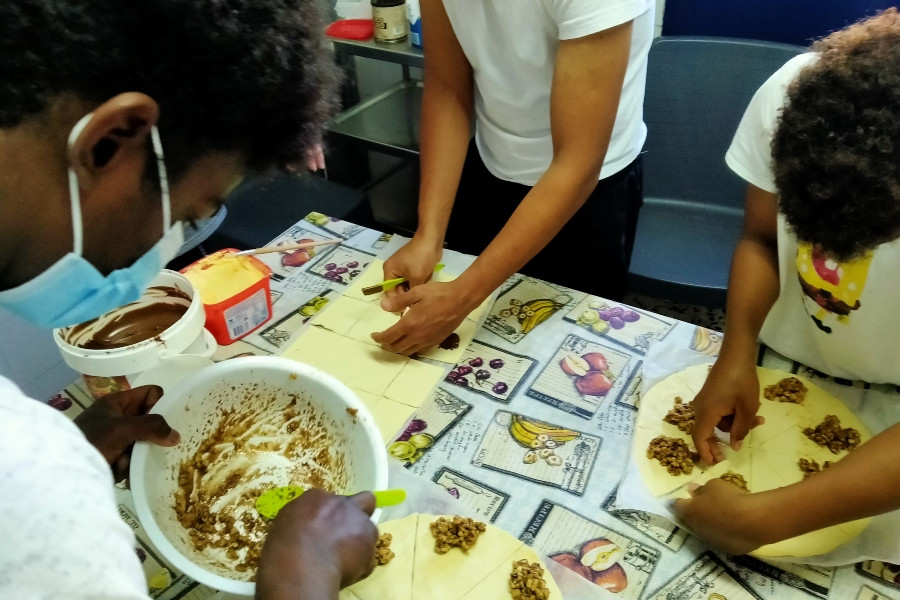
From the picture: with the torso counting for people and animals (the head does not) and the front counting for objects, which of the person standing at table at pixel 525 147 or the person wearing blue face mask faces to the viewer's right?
the person wearing blue face mask

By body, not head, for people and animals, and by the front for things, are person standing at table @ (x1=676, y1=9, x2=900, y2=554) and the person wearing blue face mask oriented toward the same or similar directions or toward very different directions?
very different directions

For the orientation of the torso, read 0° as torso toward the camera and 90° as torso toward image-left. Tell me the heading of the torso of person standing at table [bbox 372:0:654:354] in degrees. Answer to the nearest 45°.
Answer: approximately 45°

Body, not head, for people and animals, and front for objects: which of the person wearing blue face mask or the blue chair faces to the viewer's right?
the person wearing blue face mask

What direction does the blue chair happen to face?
toward the camera

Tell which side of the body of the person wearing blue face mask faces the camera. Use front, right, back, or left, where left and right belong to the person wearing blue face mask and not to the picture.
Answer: right

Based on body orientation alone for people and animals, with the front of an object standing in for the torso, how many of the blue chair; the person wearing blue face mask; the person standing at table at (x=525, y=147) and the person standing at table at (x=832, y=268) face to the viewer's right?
1

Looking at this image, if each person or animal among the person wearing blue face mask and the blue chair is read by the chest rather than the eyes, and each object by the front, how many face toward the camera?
1

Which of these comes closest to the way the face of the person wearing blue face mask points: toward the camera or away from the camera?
away from the camera

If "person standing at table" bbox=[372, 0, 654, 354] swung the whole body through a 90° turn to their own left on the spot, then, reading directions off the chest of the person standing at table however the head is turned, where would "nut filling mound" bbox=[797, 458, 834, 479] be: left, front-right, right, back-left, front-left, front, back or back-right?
front
